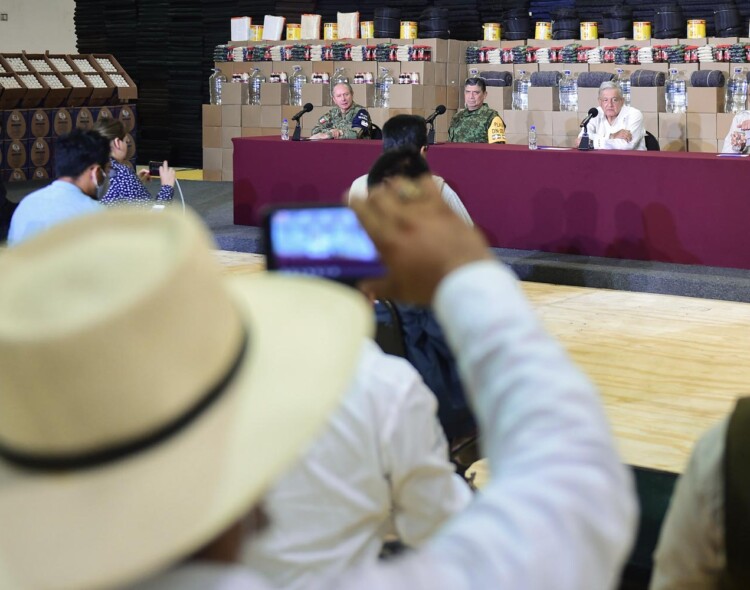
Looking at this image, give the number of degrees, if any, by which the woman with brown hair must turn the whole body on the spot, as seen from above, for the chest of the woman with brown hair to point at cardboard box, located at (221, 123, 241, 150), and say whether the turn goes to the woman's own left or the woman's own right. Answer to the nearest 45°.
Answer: approximately 45° to the woman's own left

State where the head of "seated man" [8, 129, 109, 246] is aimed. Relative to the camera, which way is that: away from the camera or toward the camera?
away from the camera

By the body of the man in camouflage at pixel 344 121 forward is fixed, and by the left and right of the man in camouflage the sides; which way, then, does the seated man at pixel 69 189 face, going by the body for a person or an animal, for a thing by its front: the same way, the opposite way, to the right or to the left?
the opposite way

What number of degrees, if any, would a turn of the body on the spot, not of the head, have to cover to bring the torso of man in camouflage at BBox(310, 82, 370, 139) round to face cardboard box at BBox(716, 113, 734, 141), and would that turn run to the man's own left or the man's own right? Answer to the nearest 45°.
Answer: approximately 135° to the man's own left

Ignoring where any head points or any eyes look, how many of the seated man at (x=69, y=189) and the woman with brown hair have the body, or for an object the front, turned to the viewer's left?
0

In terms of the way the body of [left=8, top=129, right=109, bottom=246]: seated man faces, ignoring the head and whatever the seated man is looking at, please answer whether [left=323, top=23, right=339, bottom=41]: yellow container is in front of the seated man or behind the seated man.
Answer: in front

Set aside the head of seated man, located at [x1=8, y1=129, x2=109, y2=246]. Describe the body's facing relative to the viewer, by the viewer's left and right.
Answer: facing away from the viewer and to the right of the viewer

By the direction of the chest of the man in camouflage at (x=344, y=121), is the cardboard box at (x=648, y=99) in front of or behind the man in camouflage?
behind

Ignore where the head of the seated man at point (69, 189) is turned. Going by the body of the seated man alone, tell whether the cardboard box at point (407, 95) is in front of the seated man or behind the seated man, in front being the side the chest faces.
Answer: in front

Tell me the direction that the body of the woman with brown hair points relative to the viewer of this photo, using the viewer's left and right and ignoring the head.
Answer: facing away from the viewer and to the right of the viewer
